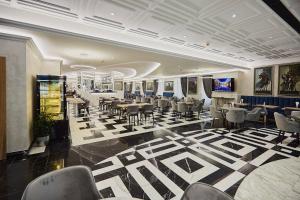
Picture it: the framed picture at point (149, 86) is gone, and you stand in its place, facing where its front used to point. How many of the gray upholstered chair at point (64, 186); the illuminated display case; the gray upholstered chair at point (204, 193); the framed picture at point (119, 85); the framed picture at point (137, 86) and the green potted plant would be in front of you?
4

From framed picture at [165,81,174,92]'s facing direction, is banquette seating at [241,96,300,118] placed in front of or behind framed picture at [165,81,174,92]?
in front

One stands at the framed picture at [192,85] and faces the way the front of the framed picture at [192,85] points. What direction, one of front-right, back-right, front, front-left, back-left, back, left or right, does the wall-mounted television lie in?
front-left

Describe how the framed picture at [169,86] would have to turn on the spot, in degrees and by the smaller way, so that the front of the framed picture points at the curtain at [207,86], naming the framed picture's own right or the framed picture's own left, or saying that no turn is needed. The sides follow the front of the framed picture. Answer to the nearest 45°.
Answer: approximately 45° to the framed picture's own left

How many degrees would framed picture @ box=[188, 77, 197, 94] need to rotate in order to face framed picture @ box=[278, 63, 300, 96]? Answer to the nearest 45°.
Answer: approximately 45° to its left

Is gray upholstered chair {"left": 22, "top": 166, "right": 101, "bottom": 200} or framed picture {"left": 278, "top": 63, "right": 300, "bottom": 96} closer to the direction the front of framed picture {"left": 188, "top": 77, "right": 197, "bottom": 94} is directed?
the gray upholstered chair

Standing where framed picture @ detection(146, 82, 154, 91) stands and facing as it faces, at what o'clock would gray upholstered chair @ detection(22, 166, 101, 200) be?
The gray upholstered chair is roughly at 12 o'clock from the framed picture.

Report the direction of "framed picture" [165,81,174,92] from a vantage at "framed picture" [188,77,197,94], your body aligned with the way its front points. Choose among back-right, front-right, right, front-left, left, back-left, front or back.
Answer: back-right

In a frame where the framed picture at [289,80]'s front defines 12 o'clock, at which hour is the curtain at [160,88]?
The curtain is roughly at 2 o'clock from the framed picture.

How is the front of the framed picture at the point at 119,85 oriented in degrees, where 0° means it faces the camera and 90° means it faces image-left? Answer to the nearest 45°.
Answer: approximately 0°

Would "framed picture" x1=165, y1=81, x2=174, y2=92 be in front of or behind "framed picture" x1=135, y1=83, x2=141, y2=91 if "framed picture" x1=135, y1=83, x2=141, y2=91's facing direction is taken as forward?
in front
